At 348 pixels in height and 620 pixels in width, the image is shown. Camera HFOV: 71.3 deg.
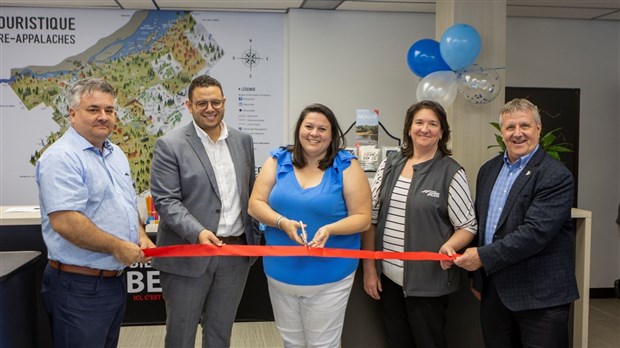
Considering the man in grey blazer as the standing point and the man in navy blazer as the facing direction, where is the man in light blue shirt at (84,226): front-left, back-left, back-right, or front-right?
back-right

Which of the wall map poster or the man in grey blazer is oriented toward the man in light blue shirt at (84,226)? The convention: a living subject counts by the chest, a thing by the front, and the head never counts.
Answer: the wall map poster

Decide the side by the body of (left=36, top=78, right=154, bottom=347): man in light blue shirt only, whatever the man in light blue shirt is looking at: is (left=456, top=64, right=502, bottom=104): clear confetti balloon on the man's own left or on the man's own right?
on the man's own left

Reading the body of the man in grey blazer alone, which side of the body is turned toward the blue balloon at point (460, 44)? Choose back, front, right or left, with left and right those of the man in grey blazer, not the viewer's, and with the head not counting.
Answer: left

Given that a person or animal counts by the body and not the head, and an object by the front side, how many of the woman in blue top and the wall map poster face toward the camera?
2

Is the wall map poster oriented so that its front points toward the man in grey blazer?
yes

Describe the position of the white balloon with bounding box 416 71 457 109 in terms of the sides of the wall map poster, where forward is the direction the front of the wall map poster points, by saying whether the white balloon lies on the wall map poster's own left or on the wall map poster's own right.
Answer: on the wall map poster's own left

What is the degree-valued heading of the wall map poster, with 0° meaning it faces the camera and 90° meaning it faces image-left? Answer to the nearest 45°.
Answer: approximately 0°
